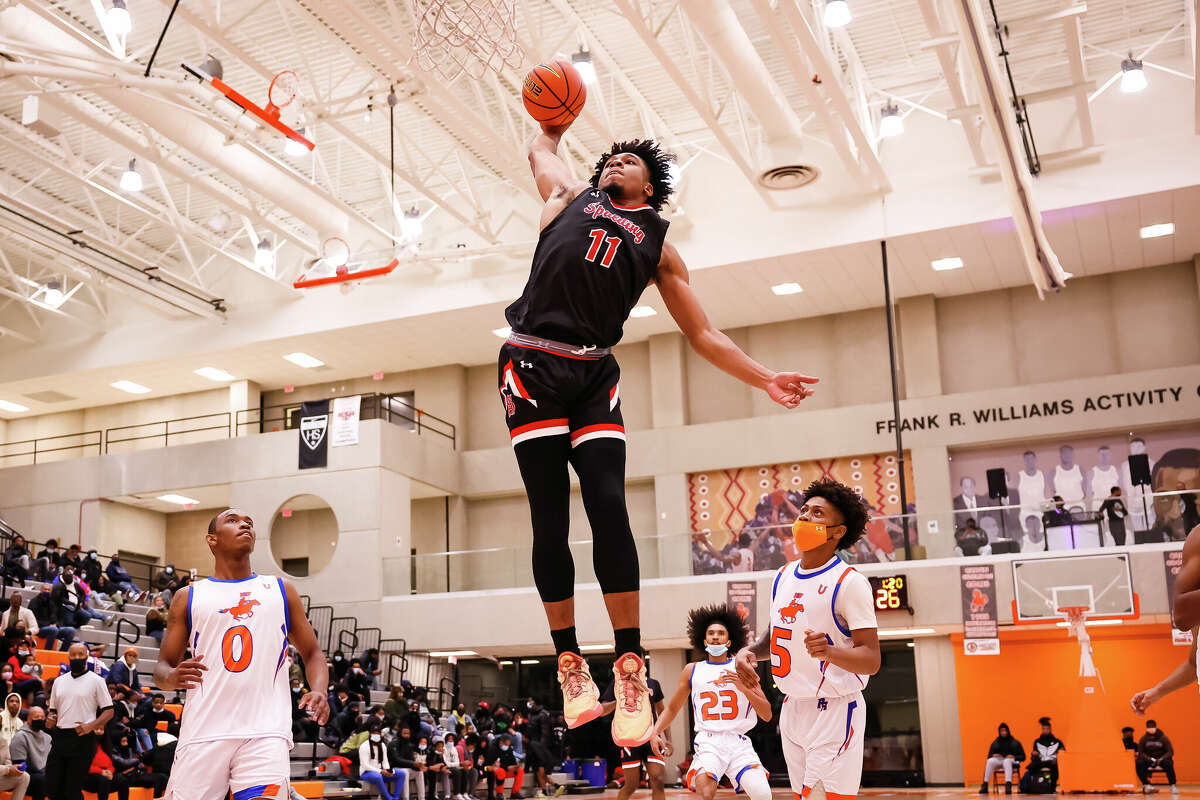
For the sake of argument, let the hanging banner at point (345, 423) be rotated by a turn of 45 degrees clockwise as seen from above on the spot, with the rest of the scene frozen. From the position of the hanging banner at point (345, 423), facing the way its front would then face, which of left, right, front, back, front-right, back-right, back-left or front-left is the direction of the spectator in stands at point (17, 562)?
front

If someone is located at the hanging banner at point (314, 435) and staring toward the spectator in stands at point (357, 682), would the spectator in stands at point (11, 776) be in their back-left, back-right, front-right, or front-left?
front-right

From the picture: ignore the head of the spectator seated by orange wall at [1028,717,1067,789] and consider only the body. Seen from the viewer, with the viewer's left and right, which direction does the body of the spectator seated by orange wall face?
facing the viewer

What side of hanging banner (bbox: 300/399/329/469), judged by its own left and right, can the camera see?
front

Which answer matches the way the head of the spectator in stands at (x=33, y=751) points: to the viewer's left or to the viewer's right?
to the viewer's right

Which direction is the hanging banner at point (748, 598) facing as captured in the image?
toward the camera

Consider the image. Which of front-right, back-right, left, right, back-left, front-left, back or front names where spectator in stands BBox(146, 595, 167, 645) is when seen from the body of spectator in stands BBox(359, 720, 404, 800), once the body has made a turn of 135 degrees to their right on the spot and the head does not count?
front-right

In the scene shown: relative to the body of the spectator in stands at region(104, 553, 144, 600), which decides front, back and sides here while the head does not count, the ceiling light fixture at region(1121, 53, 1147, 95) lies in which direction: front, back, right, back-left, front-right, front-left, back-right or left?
front

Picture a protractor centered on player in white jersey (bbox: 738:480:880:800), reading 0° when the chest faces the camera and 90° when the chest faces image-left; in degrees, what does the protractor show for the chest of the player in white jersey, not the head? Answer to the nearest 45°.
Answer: approximately 45°

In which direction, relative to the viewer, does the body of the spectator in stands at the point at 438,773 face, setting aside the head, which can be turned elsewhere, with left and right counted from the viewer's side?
facing the viewer and to the right of the viewer

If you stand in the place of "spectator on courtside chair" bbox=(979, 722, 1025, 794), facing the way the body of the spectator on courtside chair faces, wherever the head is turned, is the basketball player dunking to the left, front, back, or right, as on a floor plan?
front

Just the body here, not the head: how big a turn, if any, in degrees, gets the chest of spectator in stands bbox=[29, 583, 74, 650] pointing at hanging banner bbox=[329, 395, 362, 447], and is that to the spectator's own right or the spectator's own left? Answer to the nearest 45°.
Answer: approximately 90° to the spectator's own left
